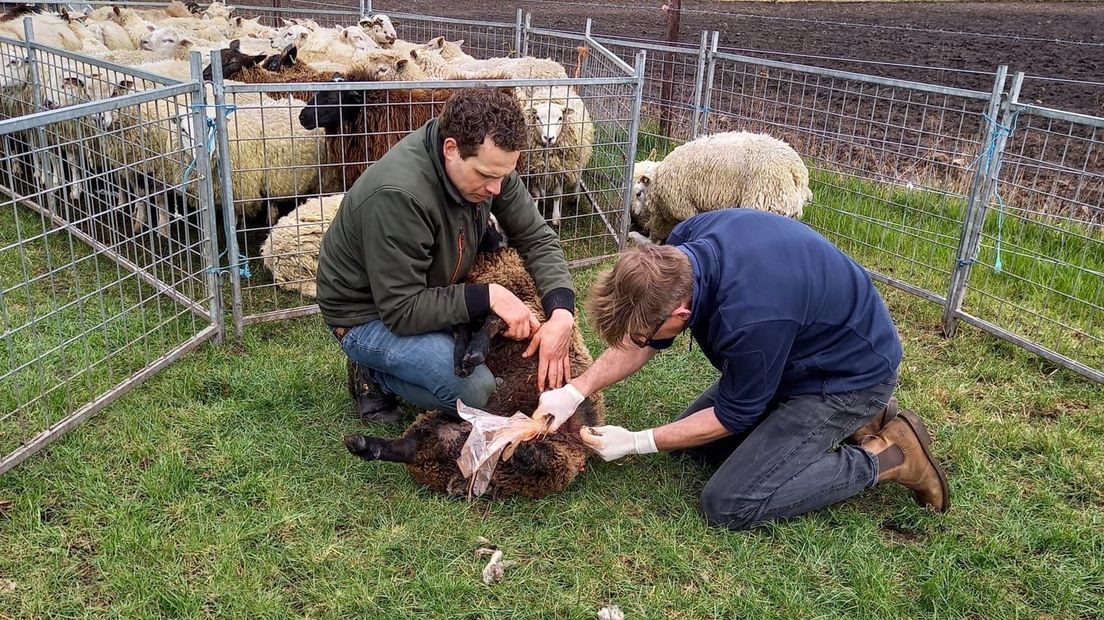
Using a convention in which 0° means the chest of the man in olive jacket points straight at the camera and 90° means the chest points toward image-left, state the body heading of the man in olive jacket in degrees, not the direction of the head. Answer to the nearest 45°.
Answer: approximately 315°

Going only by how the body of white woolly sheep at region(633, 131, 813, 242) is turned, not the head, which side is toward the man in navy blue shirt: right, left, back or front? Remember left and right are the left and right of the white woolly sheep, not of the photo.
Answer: left

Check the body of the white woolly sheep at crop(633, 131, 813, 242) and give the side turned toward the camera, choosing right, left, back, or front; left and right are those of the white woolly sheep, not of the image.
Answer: left

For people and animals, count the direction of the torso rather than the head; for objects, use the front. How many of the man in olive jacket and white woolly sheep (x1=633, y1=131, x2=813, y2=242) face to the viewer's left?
1

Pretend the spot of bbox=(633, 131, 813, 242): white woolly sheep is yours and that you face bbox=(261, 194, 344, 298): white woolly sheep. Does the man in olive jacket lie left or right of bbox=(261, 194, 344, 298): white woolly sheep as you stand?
left

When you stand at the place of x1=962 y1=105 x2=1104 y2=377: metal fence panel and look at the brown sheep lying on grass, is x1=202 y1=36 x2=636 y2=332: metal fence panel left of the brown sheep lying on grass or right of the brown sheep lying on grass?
right

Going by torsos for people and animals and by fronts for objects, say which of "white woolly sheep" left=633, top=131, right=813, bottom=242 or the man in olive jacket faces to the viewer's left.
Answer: the white woolly sheep

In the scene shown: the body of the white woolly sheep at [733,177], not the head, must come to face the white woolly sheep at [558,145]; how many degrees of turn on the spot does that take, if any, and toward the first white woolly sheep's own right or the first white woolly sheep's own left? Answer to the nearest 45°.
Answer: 0° — it already faces it

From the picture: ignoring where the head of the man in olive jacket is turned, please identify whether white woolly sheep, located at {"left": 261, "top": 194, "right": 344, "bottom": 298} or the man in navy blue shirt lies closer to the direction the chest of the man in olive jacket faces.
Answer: the man in navy blue shirt

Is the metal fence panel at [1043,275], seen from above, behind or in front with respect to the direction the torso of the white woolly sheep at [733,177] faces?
behind

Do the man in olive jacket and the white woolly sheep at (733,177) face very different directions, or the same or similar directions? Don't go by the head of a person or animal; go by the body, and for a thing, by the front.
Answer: very different directions

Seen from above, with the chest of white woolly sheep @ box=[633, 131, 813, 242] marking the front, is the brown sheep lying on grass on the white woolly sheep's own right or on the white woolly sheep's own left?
on the white woolly sheep's own left
